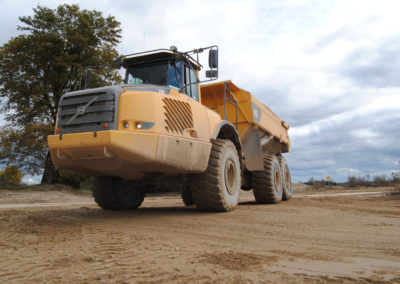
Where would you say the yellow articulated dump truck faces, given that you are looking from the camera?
facing the viewer and to the left of the viewer

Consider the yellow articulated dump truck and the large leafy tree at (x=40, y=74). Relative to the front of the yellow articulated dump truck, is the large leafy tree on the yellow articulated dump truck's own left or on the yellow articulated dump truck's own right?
on the yellow articulated dump truck's own right

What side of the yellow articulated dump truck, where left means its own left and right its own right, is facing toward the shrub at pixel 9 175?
right
